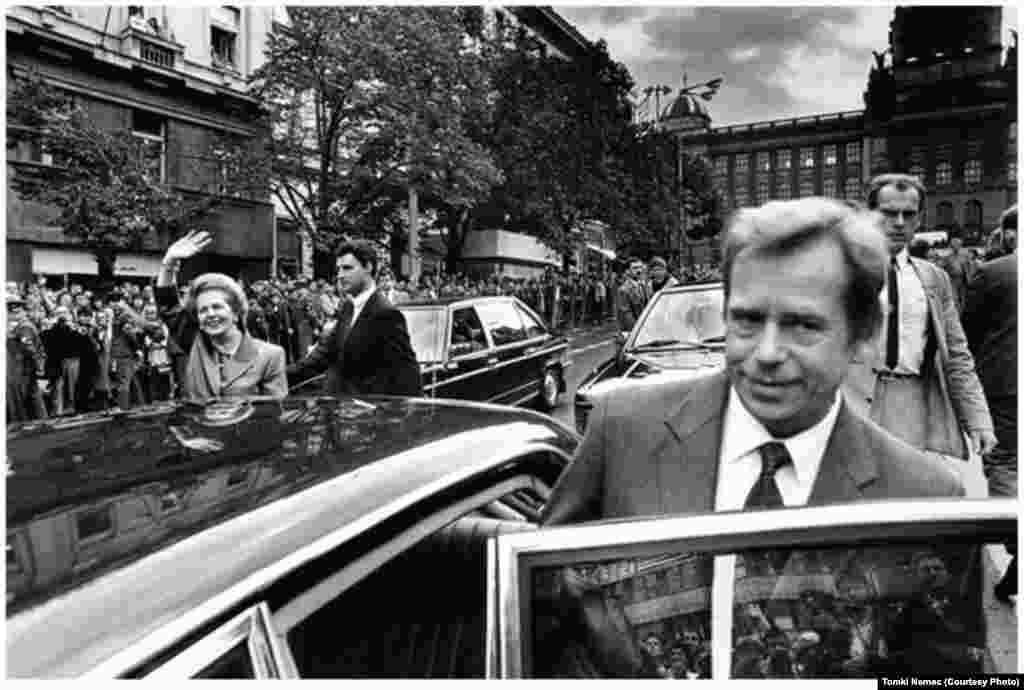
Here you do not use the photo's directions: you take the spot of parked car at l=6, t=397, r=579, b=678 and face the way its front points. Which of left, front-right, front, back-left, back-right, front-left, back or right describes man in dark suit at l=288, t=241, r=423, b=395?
back-right

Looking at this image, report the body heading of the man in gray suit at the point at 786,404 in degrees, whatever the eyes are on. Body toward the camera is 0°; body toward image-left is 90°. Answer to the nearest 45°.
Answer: approximately 0°

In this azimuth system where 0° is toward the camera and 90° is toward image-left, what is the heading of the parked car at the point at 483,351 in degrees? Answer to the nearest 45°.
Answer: approximately 45°

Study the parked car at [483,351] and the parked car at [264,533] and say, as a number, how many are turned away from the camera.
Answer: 0

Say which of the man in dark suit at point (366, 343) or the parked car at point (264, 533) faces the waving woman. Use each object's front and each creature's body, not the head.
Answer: the man in dark suit

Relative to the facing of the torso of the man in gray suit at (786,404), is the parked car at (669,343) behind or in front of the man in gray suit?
behind

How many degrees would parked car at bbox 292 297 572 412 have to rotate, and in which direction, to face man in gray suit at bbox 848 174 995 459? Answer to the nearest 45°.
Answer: approximately 45° to its left

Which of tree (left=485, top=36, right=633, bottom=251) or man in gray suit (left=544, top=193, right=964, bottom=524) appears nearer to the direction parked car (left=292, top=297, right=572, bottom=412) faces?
the man in gray suit

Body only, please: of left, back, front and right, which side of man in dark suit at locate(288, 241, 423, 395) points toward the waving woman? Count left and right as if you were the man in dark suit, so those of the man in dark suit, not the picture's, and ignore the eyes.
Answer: front
